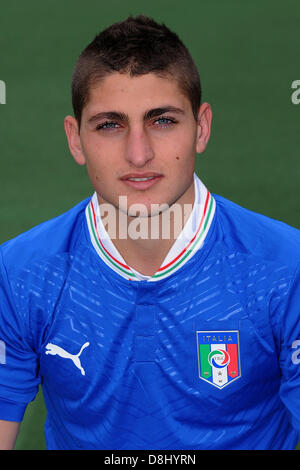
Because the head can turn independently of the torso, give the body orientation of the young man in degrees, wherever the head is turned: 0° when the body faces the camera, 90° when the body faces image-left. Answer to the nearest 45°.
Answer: approximately 0°
